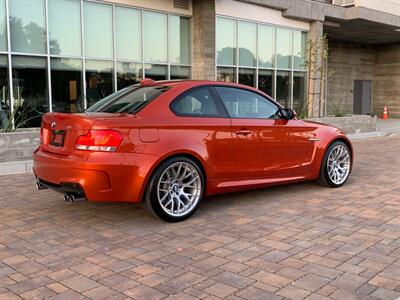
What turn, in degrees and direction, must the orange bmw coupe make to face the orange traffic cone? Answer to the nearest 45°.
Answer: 0° — it already faces it

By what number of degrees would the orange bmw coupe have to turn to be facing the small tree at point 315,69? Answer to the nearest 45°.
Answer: approximately 45° to its left

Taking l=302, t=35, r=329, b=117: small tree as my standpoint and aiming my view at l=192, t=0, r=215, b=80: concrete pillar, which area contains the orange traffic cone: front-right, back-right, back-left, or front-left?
back-right

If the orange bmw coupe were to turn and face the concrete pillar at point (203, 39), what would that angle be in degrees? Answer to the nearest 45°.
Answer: approximately 45° to its left

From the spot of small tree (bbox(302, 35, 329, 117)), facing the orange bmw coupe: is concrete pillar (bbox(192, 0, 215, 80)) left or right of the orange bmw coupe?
right

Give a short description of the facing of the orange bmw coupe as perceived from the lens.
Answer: facing away from the viewer and to the right of the viewer
